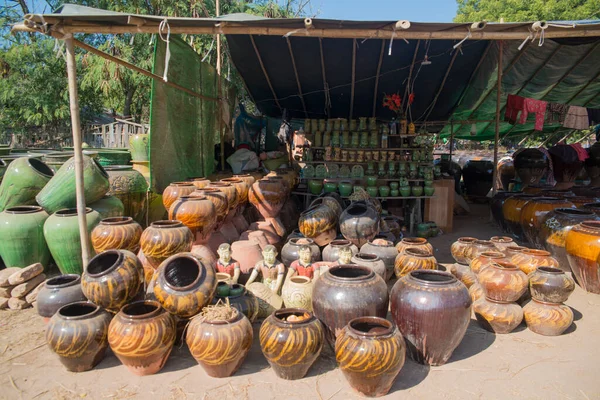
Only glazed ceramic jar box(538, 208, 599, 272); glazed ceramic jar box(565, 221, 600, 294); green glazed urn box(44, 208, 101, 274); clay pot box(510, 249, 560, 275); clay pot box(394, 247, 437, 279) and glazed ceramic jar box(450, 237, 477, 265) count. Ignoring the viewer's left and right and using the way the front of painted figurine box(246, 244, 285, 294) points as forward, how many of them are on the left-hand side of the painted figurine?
5

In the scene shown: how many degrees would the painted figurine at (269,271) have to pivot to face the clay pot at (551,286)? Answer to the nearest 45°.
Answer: approximately 90° to its left

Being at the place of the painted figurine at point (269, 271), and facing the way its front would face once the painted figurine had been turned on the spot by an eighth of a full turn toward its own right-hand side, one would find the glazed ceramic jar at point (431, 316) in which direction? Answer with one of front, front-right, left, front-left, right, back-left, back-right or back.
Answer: left

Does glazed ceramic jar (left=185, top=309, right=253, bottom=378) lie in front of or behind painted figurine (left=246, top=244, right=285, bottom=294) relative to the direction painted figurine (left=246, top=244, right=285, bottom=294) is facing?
in front

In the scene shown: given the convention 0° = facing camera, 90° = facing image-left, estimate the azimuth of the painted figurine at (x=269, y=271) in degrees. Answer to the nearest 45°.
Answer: approximately 0°

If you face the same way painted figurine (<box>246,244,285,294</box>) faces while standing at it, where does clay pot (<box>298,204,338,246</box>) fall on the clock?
The clay pot is roughly at 7 o'clock from the painted figurine.

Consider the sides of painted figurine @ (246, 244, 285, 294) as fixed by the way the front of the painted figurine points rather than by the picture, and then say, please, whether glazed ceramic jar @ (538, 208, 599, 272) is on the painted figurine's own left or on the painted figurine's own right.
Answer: on the painted figurine's own left

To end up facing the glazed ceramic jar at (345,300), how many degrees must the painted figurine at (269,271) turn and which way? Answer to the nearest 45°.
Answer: approximately 45° to its left

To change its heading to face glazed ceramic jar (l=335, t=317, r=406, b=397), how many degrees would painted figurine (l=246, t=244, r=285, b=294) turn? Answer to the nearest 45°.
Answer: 0° — it already faces it

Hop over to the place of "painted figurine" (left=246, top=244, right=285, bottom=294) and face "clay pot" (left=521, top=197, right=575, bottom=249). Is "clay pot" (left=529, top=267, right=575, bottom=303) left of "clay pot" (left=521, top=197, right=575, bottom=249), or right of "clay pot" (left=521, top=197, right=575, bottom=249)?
right

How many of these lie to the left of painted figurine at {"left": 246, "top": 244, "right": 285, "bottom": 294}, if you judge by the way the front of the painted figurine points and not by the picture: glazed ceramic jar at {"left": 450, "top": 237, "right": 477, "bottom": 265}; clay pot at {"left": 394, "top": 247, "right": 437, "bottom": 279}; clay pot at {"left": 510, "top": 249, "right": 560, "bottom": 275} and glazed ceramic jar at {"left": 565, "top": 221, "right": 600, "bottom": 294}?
4

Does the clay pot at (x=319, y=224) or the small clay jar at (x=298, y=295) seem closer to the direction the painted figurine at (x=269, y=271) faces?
the small clay jar

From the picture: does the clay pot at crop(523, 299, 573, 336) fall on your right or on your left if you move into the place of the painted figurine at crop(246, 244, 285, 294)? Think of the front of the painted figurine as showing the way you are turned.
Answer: on your left

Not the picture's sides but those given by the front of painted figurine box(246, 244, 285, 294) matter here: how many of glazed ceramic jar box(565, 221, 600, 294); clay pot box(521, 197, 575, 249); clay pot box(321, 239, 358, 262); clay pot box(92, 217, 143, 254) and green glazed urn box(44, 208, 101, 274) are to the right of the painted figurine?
2

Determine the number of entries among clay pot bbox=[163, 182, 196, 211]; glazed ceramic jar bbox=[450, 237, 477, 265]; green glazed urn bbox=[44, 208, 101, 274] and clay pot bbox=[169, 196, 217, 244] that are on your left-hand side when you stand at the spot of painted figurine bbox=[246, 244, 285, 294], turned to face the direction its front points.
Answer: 1

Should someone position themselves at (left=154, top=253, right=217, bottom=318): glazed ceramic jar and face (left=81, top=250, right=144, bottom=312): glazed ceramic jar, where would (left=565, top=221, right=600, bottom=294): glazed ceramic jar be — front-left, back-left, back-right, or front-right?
back-right

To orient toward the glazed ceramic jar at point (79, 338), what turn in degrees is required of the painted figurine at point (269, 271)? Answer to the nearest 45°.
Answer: approximately 45° to its right
